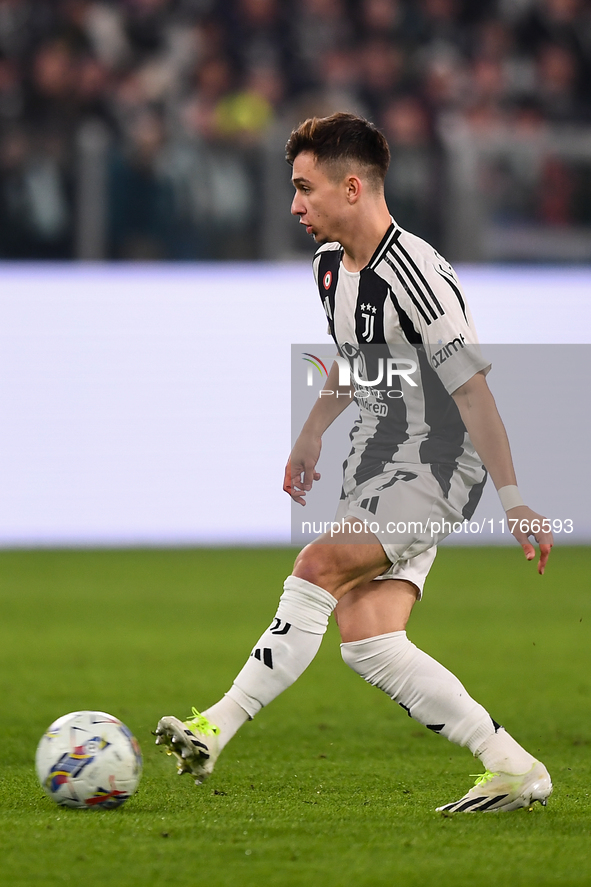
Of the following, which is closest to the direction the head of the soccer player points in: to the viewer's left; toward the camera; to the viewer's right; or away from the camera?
to the viewer's left

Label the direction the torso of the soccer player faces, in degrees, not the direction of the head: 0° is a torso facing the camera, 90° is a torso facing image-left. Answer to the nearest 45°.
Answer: approximately 45°

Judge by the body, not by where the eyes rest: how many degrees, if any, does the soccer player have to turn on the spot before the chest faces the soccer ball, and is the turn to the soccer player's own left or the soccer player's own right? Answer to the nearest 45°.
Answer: approximately 45° to the soccer player's own right
